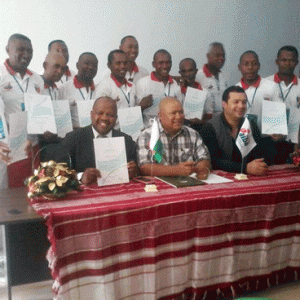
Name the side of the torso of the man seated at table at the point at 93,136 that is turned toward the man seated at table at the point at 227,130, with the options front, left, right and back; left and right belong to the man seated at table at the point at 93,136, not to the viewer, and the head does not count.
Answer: left

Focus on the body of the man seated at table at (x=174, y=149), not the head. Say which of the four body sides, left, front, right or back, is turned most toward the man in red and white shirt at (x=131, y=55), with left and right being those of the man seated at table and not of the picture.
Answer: back

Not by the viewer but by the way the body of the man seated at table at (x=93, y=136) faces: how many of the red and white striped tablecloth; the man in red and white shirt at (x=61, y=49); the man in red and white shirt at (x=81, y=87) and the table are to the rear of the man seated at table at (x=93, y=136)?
2

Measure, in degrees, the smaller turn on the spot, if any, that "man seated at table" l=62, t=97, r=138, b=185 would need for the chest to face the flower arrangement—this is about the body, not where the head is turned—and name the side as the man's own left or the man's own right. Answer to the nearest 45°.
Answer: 0° — they already face it

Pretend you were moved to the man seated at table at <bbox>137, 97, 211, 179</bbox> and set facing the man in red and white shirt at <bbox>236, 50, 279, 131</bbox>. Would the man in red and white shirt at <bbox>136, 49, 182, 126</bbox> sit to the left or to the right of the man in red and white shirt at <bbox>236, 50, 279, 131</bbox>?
left

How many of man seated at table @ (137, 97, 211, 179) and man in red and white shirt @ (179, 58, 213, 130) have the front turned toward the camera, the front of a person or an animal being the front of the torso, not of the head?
2

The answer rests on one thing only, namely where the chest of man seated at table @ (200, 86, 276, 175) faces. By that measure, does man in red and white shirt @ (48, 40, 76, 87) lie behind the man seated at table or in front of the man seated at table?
behind

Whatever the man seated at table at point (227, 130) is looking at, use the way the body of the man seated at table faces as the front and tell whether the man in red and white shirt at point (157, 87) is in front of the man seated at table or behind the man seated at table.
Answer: behind

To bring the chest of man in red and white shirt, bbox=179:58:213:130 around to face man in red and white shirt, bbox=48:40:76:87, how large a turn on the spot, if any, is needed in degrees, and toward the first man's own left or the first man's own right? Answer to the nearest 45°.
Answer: approximately 90° to the first man's own right

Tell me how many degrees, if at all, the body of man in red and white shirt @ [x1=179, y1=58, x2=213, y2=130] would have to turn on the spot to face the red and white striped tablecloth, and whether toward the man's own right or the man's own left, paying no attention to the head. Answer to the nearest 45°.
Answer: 0° — they already face it
